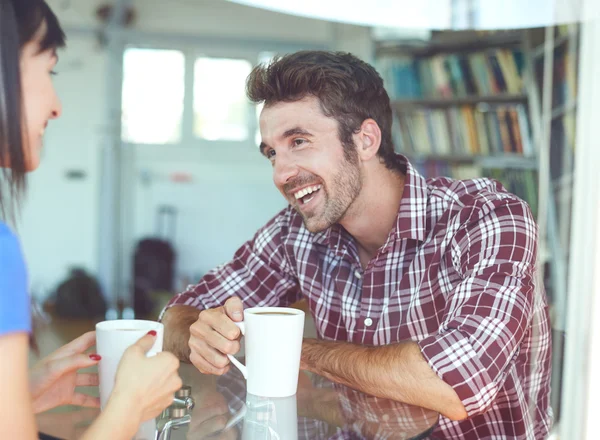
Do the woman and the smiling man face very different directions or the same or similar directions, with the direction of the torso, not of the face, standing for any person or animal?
very different directions

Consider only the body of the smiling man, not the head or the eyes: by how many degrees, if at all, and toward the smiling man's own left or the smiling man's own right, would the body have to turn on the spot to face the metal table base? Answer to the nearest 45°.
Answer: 0° — they already face it

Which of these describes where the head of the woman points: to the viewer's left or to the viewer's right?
to the viewer's right

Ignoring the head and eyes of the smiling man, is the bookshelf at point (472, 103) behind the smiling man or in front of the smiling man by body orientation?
behind

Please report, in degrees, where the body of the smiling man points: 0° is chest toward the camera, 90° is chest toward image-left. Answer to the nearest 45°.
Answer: approximately 45°

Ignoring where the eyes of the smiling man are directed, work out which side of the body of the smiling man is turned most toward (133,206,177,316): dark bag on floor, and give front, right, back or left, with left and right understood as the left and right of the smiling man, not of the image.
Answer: right

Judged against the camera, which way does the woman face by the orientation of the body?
to the viewer's right

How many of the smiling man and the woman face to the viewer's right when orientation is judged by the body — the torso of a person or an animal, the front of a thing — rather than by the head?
1
